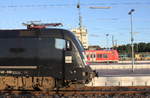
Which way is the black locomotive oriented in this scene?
to the viewer's right
